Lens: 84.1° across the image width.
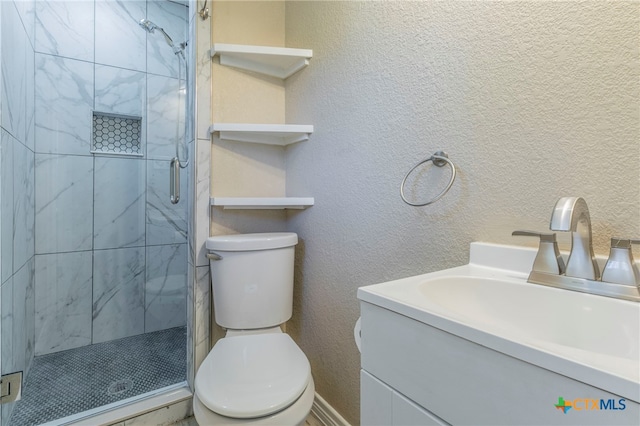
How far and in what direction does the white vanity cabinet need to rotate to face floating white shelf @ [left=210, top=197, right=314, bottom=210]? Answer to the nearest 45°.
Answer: approximately 90° to its right

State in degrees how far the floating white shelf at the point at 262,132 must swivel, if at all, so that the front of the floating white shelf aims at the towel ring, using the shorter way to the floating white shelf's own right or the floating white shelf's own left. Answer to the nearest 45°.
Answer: approximately 45° to the floating white shelf's own left

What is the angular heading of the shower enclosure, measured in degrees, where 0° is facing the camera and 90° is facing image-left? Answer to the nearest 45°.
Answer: approximately 315°

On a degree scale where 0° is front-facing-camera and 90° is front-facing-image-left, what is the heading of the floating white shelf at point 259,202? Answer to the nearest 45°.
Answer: approximately 0°

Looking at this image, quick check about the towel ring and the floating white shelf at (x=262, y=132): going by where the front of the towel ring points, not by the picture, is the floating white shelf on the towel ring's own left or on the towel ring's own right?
on the towel ring's own right

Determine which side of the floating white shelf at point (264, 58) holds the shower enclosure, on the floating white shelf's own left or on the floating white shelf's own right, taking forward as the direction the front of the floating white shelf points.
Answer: on the floating white shelf's own right

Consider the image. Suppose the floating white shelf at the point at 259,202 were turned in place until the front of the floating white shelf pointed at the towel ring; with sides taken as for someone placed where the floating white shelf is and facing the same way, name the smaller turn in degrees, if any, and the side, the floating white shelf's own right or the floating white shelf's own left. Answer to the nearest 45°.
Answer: approximately 45° to the floating white shelf's own left
